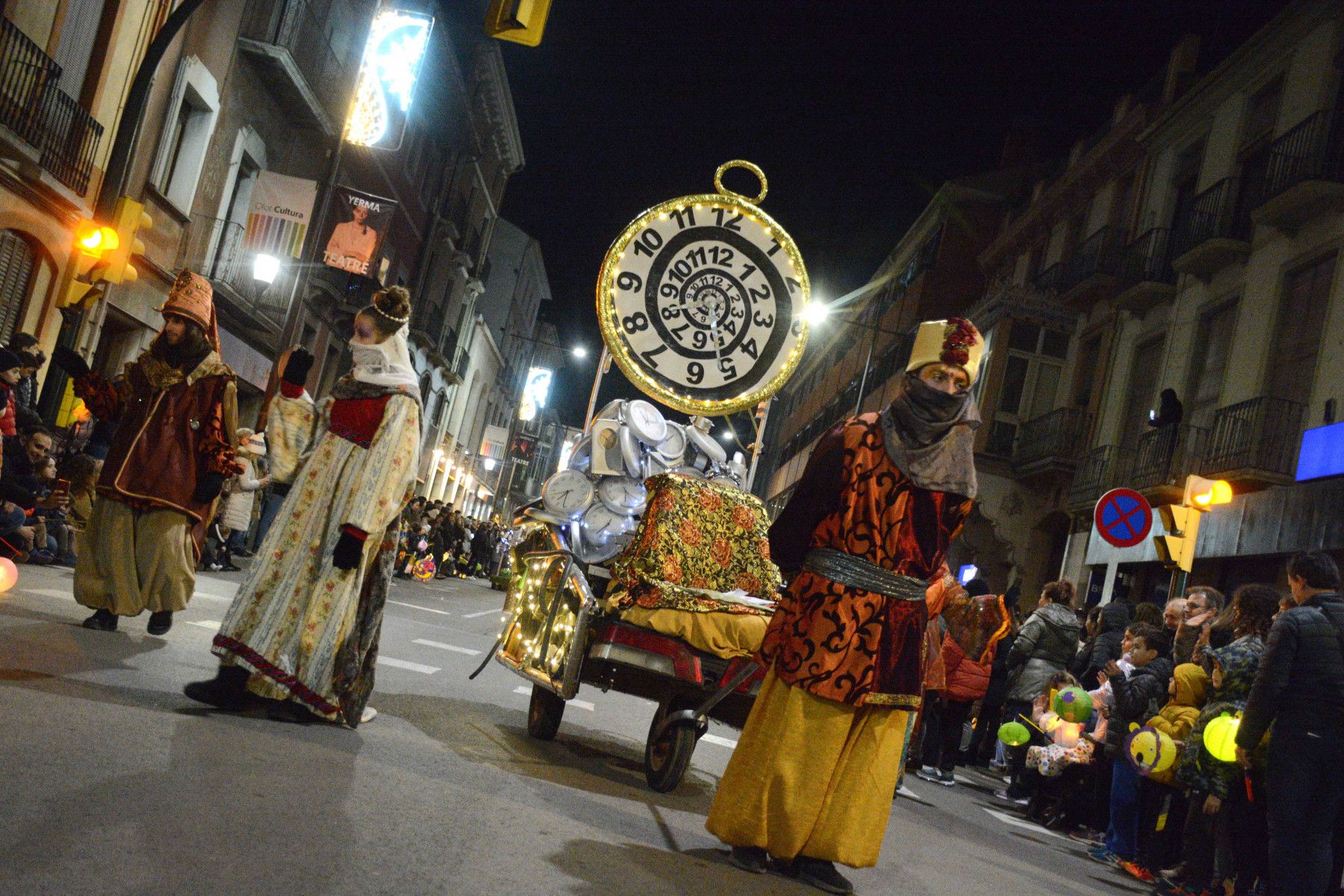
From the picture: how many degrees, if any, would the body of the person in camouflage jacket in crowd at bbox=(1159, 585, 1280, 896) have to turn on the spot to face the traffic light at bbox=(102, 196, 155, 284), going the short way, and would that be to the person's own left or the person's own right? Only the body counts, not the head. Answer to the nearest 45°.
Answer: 0° — they already face it

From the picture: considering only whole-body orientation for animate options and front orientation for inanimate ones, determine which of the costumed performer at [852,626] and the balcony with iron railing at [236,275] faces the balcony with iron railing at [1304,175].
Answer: the balcony with iron railing at [236,275]

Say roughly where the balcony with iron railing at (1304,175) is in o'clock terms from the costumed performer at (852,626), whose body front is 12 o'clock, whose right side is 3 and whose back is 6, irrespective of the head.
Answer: The balcony with iron railing is roughly at 8 o'clock from the costumed performer.

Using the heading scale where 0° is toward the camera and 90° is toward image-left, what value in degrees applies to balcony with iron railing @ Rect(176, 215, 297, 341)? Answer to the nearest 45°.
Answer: approximately 315°

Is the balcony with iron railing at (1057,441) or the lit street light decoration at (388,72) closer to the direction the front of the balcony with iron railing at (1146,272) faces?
the lit street light decoration

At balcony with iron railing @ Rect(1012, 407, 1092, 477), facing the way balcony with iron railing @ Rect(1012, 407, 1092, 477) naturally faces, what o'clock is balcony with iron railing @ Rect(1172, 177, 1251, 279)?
balcony with iron railing @ Rect(1172, 177, 1251, 279) is roughly at 10 o'clock from balcony with iron railing @ Rect(1012, 407, 1092, 477).
